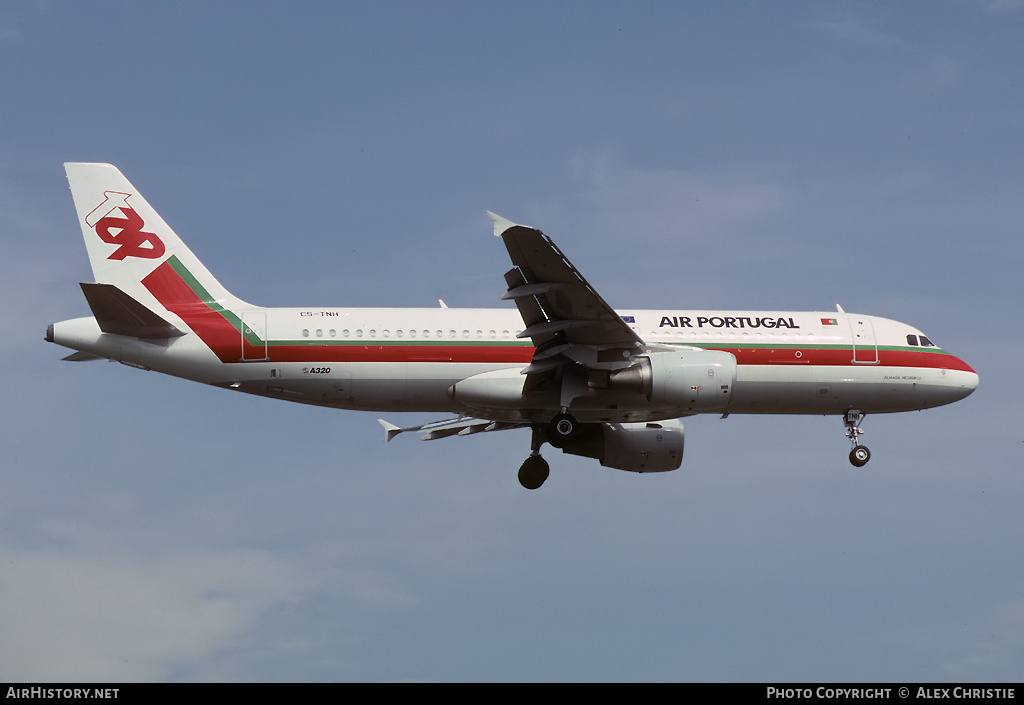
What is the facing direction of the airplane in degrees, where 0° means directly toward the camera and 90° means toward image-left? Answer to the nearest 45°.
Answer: approximately 270°
